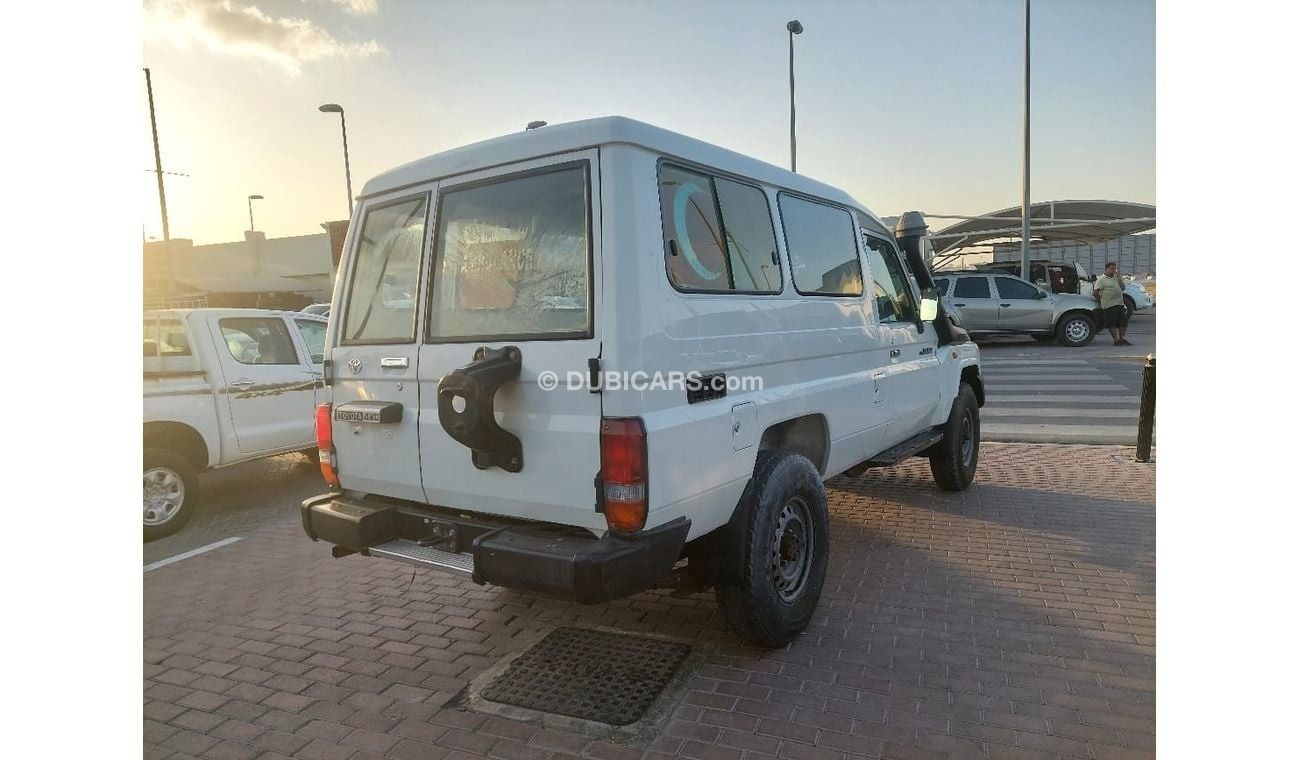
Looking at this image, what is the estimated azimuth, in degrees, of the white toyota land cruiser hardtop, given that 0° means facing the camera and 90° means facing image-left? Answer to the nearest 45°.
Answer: approximately 225°

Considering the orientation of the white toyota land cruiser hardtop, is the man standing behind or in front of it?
in front

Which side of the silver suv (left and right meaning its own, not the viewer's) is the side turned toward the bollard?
right

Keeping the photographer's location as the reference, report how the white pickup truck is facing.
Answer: facing away from the viewer and to the right of the viewer

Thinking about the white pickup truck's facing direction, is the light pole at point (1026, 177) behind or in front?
in front

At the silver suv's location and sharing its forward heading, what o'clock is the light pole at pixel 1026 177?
The light pole is roughly at 9 o'clock from the silver suv.

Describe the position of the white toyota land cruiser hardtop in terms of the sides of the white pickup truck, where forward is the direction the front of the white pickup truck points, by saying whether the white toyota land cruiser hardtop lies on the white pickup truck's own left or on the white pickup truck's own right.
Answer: on the white pickup truck's own right

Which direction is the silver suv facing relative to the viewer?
to the viewer's right

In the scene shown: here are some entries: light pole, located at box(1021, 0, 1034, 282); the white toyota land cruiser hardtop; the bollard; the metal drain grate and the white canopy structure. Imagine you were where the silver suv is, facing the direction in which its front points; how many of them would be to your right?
3

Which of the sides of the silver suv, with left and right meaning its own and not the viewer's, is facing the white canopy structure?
left
